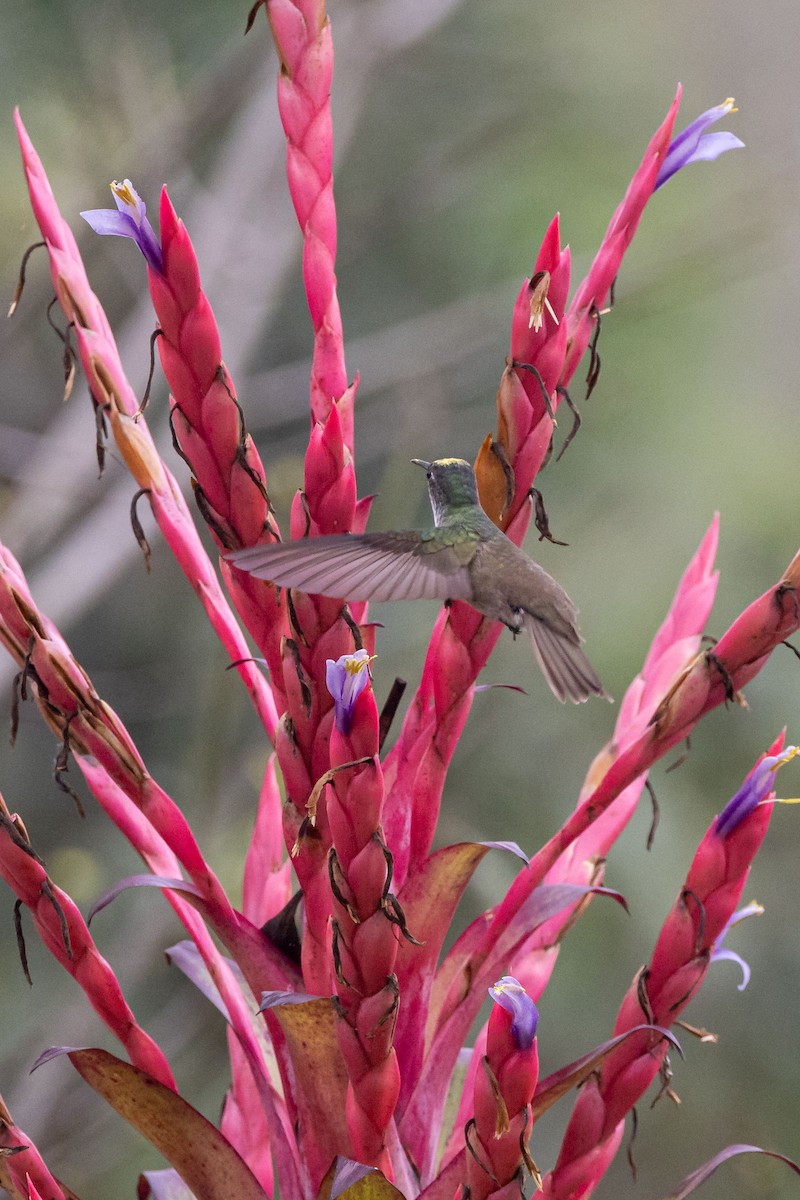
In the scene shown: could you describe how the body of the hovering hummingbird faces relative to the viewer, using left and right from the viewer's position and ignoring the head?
facing away from the viewer and to the left of the viewer
